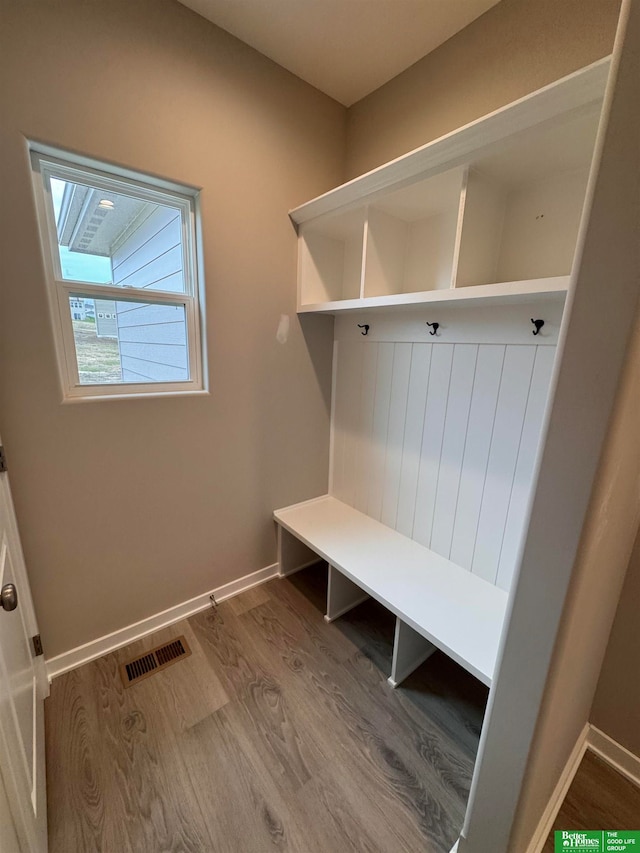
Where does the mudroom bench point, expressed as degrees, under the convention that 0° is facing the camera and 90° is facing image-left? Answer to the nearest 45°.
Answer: approximately 45°

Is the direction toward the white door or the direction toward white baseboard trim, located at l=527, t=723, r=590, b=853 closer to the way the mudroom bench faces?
the white door

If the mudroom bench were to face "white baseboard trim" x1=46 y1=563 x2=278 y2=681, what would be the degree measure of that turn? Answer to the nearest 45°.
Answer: approximately 45° to its right

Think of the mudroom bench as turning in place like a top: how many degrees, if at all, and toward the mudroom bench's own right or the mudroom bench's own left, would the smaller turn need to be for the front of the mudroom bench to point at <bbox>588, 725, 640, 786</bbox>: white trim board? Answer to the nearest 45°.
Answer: approximately 135° to the mudroom bench's own left

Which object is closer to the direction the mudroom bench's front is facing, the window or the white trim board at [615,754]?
the window

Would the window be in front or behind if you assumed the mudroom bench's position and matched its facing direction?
in front

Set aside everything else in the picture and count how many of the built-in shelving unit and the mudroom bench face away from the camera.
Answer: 0

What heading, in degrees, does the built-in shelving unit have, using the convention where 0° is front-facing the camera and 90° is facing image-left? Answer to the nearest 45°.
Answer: approximately 45°

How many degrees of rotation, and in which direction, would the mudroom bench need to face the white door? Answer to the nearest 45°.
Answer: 0° — it already faces it
